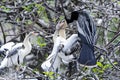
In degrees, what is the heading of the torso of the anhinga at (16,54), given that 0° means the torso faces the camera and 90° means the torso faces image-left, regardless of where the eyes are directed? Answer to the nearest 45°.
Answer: approximately 270°

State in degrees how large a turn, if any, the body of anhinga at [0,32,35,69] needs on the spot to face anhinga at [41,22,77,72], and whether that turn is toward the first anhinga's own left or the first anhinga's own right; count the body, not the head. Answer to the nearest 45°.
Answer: approximately 45° to the first anhinga's own right
